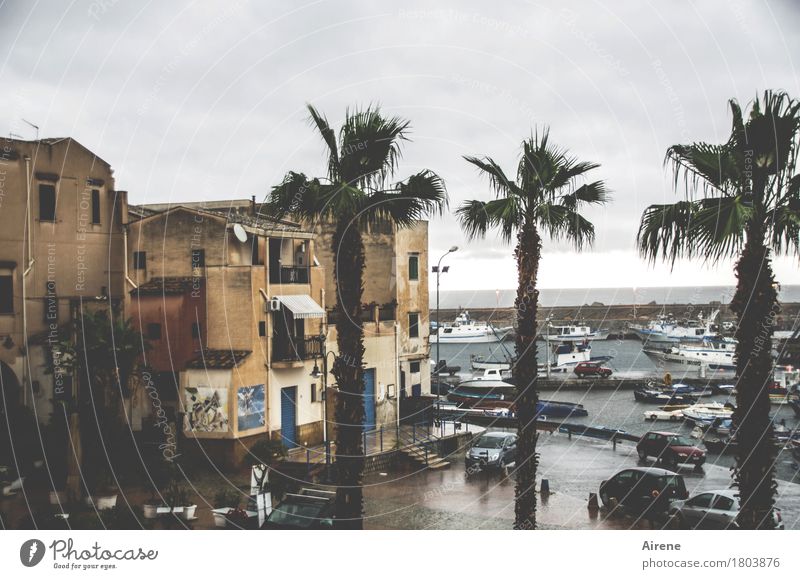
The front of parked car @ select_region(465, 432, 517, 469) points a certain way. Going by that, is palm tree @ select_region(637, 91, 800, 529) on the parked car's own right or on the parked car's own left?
on the parked car's own left

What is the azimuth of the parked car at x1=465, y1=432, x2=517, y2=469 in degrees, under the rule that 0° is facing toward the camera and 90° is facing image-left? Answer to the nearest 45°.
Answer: approximately 45°

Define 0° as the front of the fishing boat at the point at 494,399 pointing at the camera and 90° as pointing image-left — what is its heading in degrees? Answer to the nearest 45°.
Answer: approximately 90°

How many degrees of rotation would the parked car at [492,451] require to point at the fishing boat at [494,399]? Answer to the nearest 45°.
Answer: approximately 135° to its right

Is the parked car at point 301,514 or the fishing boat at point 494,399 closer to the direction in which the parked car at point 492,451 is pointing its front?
the parked car
